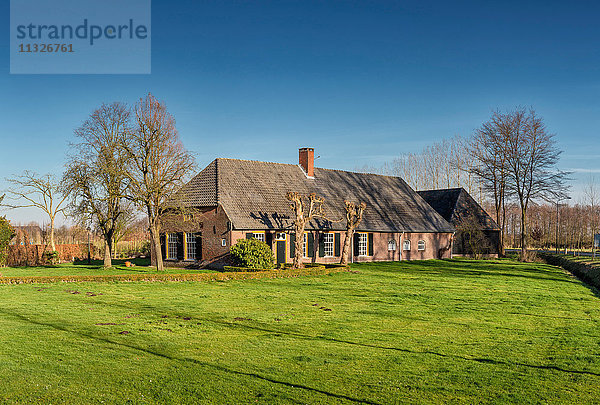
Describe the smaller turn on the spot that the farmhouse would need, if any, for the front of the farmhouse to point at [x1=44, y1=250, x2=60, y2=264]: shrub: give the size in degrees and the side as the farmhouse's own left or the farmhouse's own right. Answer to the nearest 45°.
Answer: approximately 90° to the farmhouse's own right

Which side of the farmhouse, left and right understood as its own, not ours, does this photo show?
front

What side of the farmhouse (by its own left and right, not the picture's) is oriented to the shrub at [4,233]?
right

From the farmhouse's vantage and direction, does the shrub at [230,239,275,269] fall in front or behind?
in front

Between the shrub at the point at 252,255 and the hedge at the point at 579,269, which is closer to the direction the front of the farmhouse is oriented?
the shrub

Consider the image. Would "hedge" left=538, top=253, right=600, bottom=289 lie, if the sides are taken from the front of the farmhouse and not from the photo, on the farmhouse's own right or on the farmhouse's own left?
on the farmhouse's own left
